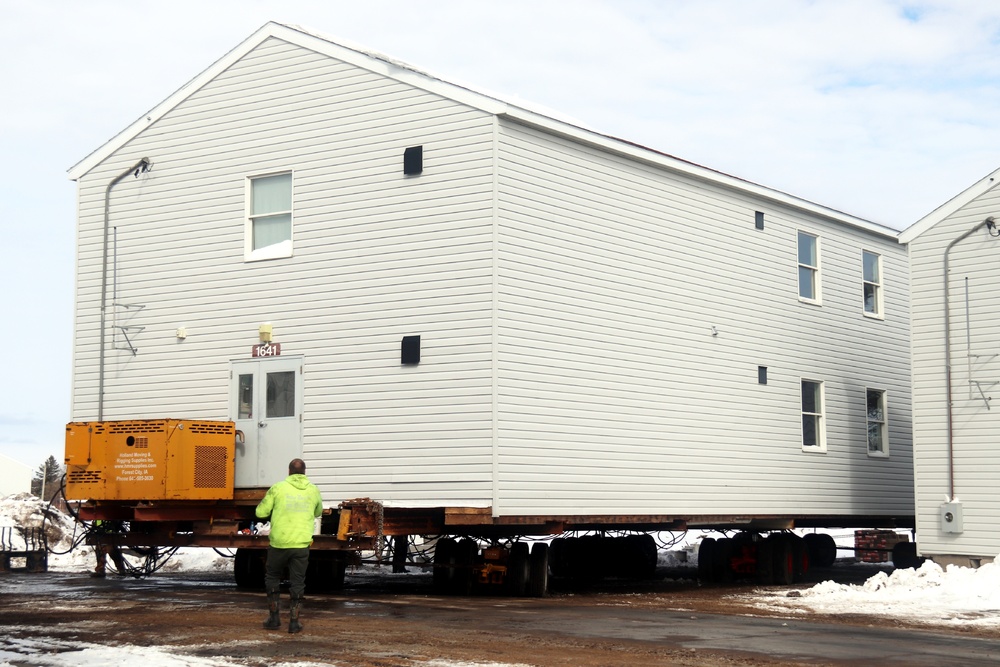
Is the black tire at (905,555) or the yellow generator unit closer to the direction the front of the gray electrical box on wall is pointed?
the yellow generator unit

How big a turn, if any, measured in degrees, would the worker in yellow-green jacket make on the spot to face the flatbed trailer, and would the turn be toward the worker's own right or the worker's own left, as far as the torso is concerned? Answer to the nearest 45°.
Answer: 0° — they already face it

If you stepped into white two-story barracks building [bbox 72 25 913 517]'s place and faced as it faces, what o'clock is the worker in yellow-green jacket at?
The worker in yellow-green jacket is roughly at 11 o'clock from the white two-story barracks building.

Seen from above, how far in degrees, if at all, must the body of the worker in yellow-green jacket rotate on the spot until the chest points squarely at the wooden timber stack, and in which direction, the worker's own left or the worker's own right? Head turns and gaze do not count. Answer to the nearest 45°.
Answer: approximately 45° to the worker's own right

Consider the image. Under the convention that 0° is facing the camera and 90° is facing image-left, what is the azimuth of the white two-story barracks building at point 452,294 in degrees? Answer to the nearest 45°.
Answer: approximately 45°

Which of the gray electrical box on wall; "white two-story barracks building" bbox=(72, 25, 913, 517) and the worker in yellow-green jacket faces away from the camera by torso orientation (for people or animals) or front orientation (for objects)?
the worker in yellow-green jacket

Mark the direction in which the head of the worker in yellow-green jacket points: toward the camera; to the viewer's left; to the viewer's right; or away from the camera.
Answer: away from the camera
